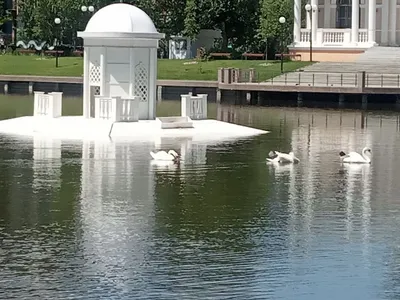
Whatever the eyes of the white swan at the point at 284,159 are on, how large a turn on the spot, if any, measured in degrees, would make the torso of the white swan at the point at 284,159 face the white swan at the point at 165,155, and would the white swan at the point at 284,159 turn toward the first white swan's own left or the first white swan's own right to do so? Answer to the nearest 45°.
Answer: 0° — it already faces it

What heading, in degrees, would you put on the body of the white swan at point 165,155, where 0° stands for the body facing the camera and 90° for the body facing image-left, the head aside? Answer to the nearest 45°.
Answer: approximately 270°

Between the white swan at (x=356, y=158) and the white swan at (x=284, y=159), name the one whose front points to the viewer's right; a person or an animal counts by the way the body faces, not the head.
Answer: the white swan at (x=356, y=158)

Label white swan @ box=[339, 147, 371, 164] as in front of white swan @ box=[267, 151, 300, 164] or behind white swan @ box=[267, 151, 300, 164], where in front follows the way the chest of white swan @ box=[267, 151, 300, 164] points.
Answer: behind

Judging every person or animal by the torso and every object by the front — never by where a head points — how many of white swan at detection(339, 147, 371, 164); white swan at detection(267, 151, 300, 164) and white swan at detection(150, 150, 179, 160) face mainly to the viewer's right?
2

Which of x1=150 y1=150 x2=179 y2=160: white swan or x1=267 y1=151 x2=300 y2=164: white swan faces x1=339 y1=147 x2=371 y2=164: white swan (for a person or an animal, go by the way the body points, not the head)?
x1=150 y1=150 x2=179 y2=160: white swan

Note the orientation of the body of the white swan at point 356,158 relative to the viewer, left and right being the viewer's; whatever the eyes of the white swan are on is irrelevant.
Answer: facing to the right of the viewer

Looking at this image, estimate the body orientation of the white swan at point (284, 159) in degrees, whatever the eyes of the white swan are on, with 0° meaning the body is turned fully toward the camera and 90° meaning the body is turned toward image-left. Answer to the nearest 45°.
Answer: approximately 90°

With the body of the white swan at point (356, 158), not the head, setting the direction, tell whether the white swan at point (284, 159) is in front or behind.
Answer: behind
